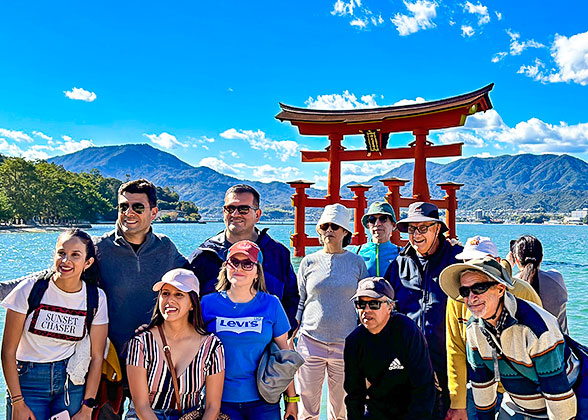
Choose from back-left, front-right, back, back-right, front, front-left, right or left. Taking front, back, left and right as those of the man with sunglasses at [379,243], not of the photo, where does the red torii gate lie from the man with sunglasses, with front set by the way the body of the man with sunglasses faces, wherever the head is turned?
back

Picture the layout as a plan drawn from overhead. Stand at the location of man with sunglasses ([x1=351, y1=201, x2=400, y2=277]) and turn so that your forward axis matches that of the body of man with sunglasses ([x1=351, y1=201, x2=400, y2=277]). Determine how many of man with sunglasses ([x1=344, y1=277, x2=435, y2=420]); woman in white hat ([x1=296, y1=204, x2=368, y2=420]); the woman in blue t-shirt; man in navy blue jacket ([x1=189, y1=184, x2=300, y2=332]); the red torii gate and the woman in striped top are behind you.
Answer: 1

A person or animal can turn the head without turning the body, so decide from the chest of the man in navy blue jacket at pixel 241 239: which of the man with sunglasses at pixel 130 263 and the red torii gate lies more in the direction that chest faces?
the man with sunglasses

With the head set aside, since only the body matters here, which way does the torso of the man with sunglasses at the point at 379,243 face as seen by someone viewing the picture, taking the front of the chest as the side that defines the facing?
toward the camera

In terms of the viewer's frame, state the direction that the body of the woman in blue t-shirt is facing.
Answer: toward the camera

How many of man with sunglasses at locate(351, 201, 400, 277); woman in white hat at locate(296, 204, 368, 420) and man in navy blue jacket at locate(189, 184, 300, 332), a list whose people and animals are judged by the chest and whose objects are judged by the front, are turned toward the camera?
3

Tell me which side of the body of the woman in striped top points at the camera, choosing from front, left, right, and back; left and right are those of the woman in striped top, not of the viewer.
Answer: front

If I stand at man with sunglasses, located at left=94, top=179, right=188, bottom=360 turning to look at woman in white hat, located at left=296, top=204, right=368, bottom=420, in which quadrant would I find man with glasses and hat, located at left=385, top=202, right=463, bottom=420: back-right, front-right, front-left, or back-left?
front-right

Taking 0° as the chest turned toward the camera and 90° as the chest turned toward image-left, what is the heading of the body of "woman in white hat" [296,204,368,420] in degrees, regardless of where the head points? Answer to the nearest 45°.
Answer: approximately 0°

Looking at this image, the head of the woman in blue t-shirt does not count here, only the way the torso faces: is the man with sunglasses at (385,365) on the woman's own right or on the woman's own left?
on the woman's own left

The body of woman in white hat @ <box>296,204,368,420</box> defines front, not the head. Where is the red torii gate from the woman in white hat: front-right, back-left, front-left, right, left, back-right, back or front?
back
